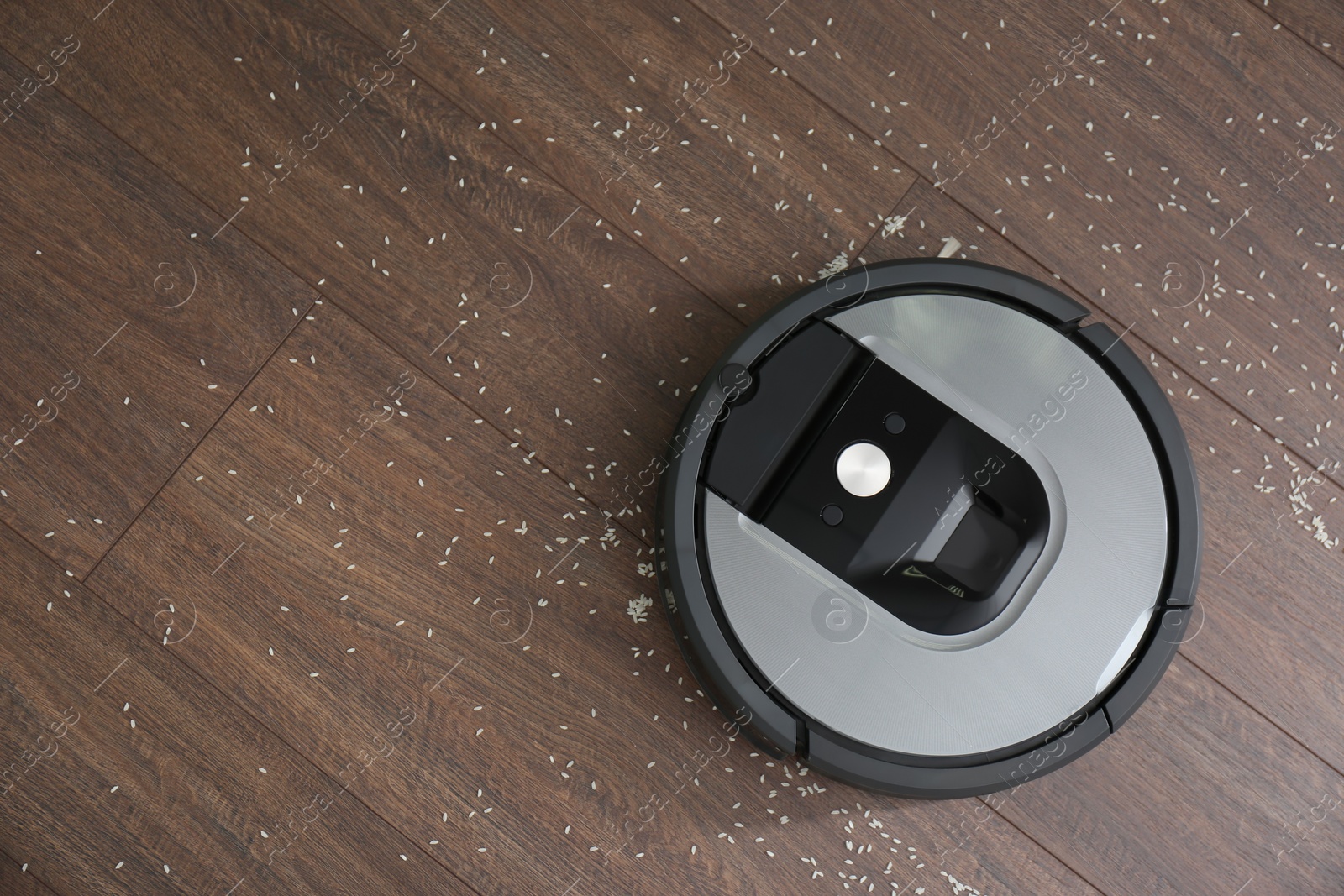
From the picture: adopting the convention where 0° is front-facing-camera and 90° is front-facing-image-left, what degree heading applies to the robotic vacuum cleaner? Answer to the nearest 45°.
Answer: approximately 135°
